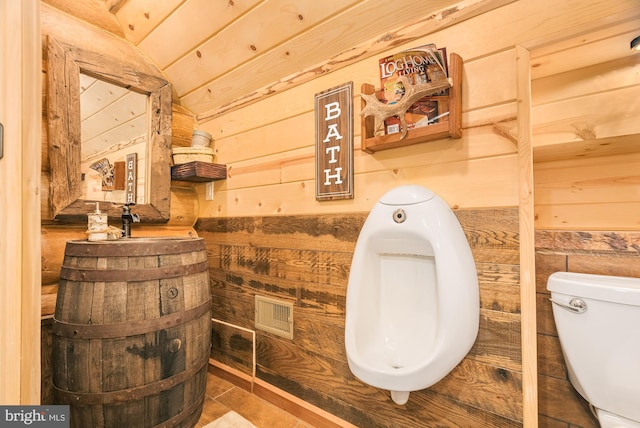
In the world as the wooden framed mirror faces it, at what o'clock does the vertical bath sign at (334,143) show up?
The vertical bath sign is roughly at 12 o'clock from the wooden framed mirror.

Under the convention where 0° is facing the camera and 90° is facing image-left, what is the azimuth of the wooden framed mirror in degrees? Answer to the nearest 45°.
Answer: approximately 315°

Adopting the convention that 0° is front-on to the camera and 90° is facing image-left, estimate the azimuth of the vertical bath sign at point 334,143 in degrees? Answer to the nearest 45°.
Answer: approximately 45°

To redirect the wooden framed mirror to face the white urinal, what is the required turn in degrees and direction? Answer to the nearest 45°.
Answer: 0° — it already faces it

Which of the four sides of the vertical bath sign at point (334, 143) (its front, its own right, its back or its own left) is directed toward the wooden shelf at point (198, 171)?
right

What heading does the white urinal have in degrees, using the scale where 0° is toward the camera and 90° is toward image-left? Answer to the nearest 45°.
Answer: approximately 45°

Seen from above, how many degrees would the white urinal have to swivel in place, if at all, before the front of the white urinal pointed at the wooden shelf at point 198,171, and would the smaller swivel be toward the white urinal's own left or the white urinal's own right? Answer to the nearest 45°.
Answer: approximately 45° to the white urinal's own right

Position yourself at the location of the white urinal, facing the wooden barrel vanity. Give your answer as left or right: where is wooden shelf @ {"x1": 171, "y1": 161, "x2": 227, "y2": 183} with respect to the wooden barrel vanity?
right

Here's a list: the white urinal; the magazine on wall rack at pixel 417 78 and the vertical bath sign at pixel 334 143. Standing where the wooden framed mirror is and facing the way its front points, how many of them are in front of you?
3

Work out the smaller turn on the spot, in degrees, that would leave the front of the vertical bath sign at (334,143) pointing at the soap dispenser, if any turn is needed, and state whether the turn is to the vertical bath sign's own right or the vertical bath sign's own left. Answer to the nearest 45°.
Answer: approximately 45° to the vertical bath sign's own right
